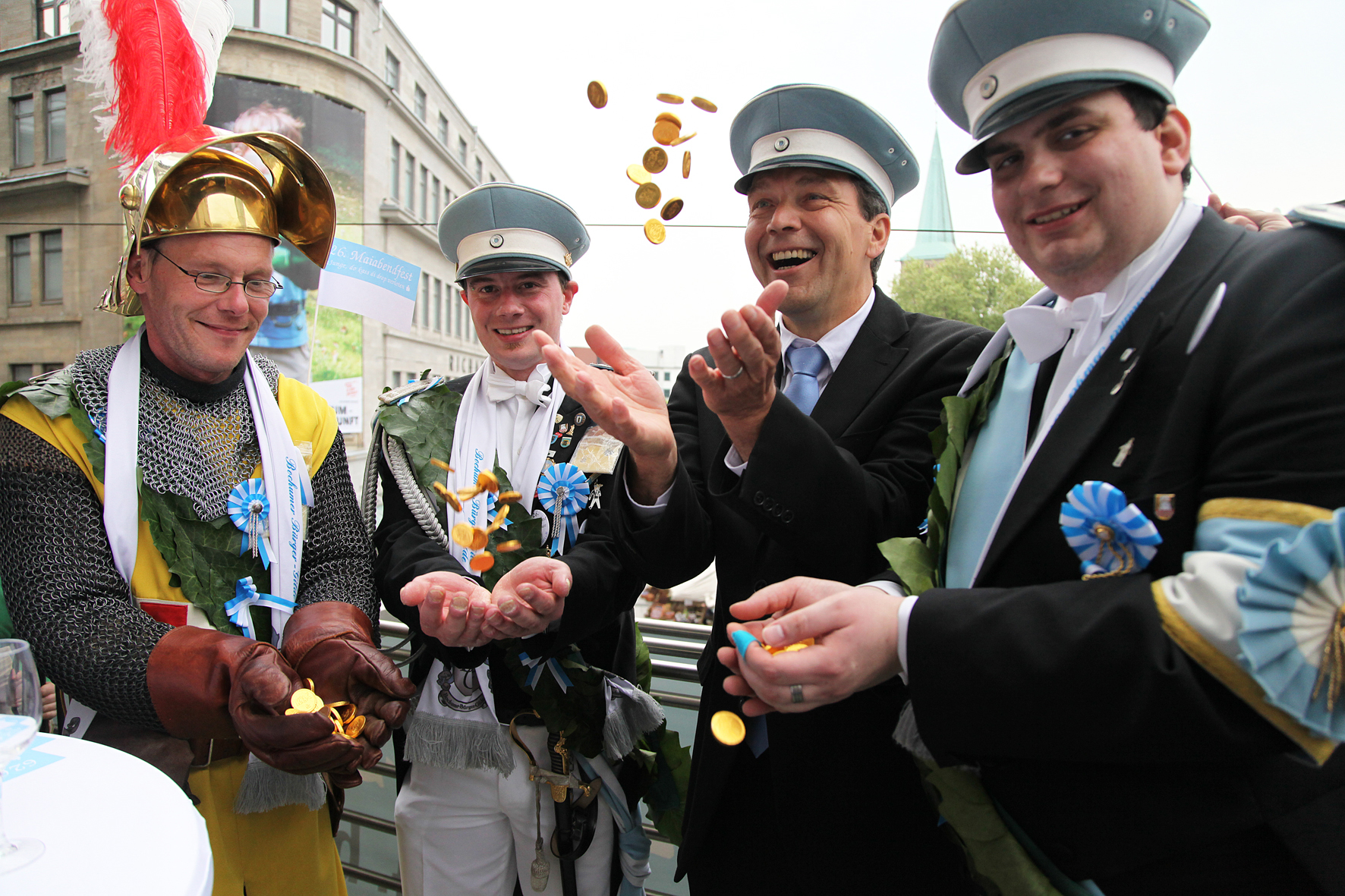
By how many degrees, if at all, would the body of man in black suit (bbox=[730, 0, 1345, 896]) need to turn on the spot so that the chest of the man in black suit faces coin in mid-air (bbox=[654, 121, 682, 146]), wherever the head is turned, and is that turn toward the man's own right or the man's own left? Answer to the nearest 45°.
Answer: approximately 90° to the man's own right

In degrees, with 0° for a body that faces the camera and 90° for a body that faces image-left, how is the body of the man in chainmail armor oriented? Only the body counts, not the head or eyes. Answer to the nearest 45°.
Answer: approximately 315°

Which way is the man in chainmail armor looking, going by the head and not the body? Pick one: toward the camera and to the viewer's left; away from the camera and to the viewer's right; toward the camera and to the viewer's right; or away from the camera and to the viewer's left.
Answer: toward the camera and to the viewer's right

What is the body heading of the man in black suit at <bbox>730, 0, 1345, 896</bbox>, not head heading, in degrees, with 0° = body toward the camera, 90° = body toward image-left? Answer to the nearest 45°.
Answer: approximately 45°
